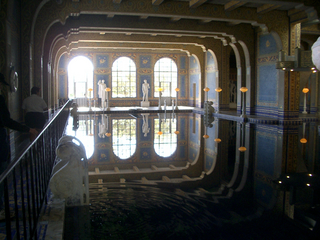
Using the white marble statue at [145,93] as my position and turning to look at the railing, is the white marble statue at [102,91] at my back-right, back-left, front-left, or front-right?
front-right

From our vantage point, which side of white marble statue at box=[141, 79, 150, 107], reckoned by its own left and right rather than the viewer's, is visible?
front

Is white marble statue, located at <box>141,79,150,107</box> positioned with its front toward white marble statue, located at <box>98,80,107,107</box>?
no

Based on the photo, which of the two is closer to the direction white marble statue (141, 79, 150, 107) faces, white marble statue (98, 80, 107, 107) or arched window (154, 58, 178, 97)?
the white marble statue

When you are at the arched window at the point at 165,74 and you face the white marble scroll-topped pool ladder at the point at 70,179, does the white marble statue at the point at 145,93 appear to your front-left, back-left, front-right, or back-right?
front-right

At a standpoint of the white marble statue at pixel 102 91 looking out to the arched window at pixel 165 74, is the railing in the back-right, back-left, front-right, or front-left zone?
back-right

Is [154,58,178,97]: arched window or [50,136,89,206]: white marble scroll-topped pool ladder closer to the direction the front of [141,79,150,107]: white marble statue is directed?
the white marble scroll-topped pool ladder

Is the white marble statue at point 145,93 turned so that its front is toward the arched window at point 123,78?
no

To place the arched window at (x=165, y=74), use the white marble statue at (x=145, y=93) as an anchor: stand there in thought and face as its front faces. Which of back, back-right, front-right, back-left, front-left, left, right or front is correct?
back-left

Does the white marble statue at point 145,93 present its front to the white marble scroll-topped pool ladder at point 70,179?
yes

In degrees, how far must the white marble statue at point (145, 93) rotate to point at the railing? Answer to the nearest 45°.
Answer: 0° — it already faces it

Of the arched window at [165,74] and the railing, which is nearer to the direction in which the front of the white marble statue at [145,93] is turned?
the railing

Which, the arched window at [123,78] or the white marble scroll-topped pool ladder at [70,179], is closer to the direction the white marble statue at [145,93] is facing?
the white marble scroll-topped pool ladder
